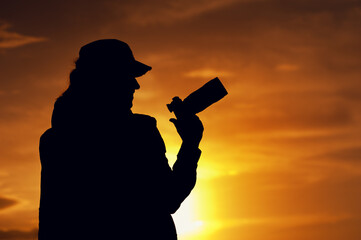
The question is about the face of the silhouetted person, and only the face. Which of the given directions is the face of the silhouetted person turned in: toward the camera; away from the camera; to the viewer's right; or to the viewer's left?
to the viewer's right

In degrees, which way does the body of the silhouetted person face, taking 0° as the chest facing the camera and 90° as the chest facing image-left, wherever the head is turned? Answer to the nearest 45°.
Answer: approximately 270°
